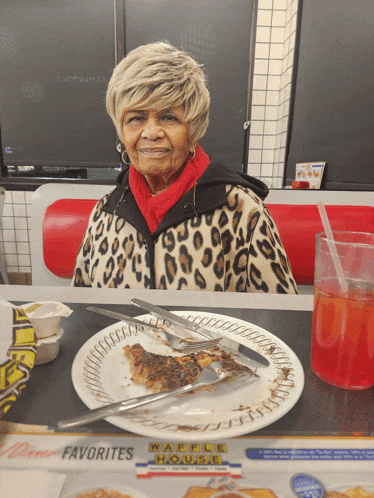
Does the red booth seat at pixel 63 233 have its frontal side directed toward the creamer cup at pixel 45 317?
yes

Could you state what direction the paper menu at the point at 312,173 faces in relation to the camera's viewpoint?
facing the viewer

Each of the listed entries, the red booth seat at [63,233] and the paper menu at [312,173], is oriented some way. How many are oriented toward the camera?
2

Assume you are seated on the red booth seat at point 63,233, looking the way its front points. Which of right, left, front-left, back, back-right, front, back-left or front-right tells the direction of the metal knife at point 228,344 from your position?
front

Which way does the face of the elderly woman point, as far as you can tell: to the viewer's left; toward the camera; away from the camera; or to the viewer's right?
toward the camera

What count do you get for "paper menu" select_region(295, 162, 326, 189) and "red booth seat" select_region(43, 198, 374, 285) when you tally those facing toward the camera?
2

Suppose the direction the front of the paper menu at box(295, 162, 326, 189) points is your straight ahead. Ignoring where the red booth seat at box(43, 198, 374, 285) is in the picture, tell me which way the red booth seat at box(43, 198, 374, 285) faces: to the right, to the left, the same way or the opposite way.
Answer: the same way

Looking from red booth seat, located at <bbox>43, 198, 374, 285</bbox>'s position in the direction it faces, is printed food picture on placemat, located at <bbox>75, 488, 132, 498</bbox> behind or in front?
in front

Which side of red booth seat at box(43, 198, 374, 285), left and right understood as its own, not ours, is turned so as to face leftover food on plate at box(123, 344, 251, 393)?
front

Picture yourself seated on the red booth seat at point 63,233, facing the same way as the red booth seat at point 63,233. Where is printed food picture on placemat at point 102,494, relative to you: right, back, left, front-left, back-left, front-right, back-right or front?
front
